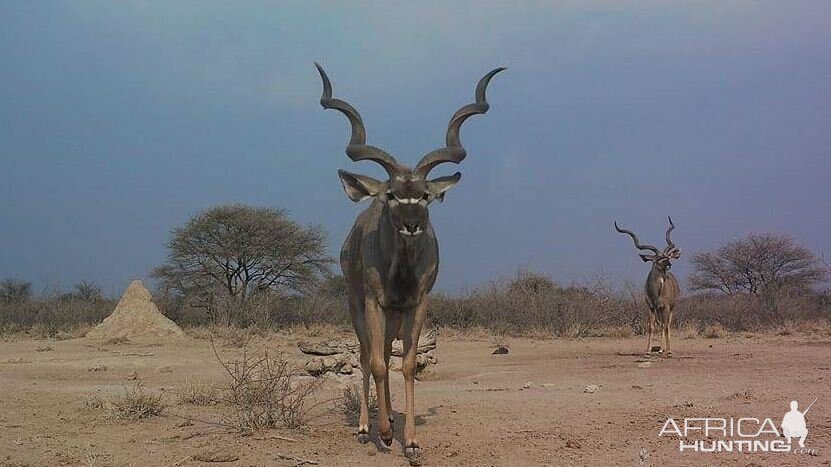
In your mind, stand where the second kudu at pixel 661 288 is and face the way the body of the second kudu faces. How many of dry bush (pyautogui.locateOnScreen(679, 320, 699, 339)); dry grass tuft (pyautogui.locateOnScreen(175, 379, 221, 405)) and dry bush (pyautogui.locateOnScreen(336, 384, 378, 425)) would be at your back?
1

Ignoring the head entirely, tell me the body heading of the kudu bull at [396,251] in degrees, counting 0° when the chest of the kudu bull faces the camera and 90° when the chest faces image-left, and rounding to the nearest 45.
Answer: approximately 0°

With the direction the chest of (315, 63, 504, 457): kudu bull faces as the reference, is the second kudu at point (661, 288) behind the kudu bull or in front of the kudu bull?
behind

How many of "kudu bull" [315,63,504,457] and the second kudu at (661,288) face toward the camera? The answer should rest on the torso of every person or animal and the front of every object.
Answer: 2

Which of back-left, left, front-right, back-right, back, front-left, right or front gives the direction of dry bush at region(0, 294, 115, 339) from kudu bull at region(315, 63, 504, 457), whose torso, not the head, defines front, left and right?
back-right

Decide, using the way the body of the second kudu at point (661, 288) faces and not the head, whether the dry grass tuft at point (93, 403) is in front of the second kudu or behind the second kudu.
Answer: in front

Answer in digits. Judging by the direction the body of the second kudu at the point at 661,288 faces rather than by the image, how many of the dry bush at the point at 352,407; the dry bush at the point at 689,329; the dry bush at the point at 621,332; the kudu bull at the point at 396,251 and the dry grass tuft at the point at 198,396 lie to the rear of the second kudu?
2

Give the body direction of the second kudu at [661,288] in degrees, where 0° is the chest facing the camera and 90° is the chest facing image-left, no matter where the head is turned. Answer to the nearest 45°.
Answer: approximately 0°
